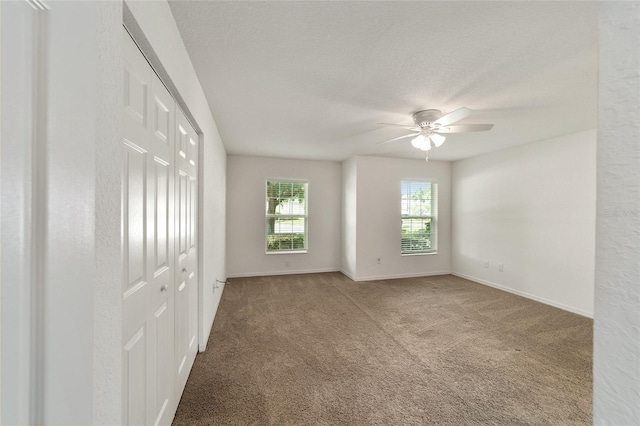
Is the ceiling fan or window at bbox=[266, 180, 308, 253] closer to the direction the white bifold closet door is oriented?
the ceiling fan

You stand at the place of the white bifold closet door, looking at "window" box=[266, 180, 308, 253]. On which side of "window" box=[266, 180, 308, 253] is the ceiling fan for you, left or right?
right

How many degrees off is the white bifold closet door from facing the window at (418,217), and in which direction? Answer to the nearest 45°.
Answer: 0° — it already faces it

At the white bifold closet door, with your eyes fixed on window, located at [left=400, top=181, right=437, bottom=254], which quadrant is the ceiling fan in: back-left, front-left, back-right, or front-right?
front-right

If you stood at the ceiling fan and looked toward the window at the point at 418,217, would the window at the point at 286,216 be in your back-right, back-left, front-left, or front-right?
front-left

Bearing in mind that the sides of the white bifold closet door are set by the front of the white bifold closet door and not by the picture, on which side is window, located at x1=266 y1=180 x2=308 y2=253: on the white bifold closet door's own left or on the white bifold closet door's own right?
on the white bifold closet door's own left

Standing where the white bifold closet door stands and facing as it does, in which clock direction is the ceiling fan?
The ceiling fan is roughly at 12 o'clock from the white bifold closet door.

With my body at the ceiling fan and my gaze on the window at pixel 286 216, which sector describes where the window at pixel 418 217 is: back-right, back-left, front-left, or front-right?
front-right

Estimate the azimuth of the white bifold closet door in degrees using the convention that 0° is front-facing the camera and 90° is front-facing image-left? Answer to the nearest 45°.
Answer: approximately 270°
